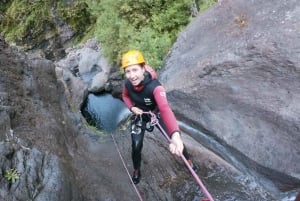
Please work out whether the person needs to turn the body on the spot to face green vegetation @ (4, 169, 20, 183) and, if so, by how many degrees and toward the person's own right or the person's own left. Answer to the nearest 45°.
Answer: approximately 90° to the person's own right

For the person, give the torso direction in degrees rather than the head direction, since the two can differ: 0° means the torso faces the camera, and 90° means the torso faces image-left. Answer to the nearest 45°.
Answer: approximately 0°
